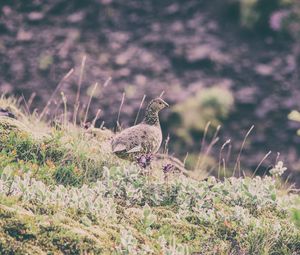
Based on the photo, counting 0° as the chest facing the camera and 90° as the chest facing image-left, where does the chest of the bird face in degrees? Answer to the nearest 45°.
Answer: approximately 270°
